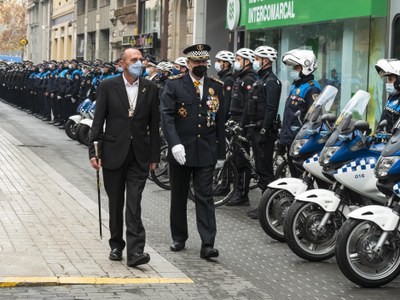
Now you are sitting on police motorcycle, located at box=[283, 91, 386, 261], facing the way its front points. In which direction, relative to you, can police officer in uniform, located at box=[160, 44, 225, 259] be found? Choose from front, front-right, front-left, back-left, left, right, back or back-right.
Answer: front-right

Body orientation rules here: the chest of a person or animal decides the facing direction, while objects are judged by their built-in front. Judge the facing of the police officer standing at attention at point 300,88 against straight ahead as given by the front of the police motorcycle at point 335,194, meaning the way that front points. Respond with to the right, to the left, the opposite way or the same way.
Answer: the same way

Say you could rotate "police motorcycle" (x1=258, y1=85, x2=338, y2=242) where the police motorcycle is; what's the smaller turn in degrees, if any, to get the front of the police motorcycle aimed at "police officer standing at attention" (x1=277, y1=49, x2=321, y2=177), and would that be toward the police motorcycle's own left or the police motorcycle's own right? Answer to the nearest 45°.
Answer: approximately 135° to the police motorcycle's own right

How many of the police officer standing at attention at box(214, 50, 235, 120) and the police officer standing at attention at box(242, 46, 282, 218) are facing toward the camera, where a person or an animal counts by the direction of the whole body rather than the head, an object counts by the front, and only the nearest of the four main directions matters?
0

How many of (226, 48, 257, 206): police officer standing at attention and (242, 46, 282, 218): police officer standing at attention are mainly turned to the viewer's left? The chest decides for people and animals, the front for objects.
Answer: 2

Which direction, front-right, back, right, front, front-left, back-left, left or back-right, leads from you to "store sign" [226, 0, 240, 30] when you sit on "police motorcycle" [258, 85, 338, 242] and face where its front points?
back-right

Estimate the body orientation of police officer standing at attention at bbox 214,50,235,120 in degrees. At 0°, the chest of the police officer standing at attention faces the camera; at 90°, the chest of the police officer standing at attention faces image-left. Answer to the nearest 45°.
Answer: approximately 90°

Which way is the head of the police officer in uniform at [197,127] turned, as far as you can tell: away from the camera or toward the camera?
toward the camera

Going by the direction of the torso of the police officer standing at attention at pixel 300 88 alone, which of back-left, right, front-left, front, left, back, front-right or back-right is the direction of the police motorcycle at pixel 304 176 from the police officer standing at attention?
front-left

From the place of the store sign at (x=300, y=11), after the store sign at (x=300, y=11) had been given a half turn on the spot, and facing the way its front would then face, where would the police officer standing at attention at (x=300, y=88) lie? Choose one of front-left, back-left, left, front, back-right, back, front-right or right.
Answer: back-right

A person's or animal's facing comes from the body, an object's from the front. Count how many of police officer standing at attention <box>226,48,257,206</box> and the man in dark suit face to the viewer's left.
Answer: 1

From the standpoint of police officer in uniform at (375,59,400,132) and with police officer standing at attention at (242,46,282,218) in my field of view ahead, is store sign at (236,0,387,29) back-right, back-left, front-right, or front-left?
front-right

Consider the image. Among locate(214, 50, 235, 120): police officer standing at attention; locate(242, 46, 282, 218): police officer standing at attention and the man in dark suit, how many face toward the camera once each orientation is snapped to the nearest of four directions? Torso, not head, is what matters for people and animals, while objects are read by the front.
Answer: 1

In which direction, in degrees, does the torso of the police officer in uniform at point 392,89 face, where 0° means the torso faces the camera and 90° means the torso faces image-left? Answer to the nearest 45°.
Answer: approximately 45°

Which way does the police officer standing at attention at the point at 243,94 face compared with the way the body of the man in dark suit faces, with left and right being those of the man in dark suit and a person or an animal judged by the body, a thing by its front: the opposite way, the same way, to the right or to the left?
to the right

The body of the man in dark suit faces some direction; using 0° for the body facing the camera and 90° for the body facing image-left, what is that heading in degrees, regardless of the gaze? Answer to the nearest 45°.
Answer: approximately 0°

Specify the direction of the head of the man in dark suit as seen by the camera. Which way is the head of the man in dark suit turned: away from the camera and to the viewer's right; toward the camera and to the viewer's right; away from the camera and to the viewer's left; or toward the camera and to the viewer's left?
toward the camera and to the viewer's right

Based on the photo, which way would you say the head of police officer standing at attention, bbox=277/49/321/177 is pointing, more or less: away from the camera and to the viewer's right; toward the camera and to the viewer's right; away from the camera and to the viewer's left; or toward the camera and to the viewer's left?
toward the camera and to the viewer's left

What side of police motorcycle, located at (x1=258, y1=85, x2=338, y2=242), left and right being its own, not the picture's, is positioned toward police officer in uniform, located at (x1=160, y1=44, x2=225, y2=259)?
front
